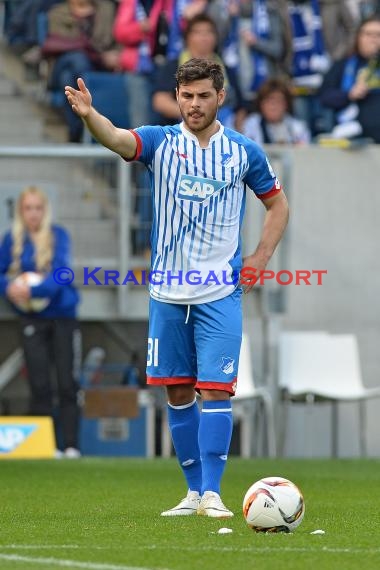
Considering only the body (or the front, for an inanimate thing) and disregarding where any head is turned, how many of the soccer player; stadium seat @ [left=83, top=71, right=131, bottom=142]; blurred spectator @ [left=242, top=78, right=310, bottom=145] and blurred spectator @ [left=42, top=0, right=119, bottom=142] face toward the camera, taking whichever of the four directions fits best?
4

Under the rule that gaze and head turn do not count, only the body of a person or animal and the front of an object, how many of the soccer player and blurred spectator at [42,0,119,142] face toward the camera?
2

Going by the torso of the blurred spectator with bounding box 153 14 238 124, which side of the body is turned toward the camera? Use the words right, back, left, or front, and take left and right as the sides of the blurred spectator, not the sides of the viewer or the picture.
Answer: front

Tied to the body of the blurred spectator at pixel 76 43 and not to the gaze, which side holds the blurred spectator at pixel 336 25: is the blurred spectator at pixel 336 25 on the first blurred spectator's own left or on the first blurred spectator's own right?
on the first blurred spectator's own left

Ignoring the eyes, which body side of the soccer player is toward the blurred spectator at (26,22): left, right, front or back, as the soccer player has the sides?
back

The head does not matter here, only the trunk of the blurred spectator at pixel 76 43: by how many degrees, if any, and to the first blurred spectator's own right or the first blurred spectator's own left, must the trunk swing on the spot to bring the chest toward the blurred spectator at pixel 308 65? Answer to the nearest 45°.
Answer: approximately 90° to the first blurred spectator's own left

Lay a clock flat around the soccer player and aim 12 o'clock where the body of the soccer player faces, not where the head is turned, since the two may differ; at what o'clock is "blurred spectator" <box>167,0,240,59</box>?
The blurred spectator is roughly at 6 o'clock from the soccer player.

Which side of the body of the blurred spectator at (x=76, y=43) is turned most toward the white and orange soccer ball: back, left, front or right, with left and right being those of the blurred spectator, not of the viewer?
front

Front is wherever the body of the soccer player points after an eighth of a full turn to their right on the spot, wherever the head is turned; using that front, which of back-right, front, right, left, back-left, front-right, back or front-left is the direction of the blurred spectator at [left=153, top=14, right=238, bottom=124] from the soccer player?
back-right

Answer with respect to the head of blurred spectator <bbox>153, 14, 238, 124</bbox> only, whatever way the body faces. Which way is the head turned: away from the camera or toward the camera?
toward the camera

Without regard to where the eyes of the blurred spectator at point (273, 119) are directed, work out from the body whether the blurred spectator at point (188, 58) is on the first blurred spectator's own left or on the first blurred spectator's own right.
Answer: on the first blurred spectator's own right

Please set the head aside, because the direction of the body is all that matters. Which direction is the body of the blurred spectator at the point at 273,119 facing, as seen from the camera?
toward the camera

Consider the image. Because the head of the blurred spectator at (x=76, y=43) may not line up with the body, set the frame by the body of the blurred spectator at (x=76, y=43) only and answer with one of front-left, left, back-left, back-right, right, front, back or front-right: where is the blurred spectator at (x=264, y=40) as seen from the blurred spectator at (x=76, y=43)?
left

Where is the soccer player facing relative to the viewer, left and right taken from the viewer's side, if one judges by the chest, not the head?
facing the viewer

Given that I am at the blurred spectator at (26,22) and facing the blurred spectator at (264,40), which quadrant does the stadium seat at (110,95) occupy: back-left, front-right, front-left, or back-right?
front-right

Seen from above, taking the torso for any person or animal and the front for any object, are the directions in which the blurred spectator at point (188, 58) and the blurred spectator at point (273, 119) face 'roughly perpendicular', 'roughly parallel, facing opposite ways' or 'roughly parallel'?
roughly parallel

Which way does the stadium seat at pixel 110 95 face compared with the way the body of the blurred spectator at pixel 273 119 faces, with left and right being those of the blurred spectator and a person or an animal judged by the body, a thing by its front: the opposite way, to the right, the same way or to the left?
the same way

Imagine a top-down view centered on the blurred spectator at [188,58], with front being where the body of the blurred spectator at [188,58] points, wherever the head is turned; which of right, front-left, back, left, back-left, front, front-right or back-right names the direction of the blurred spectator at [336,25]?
back-left

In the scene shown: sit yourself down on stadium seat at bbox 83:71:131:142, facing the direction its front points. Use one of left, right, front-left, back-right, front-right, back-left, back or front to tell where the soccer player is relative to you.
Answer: front

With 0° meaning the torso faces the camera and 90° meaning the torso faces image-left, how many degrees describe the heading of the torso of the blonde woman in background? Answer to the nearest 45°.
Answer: approximately 0°
